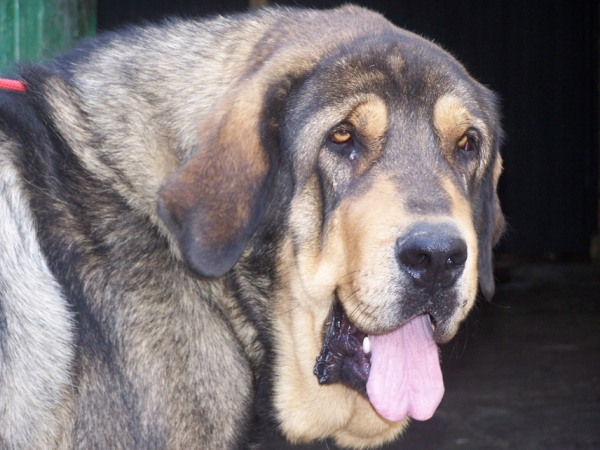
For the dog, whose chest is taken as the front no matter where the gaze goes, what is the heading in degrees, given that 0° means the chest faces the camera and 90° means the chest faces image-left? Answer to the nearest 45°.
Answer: approximately 315°
